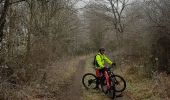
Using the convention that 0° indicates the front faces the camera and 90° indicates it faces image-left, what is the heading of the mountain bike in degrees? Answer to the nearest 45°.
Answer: approximately 270°

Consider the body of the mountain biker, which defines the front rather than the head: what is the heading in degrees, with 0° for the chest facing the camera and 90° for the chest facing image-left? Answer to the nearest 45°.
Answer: approximately 315°
